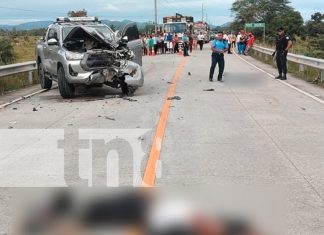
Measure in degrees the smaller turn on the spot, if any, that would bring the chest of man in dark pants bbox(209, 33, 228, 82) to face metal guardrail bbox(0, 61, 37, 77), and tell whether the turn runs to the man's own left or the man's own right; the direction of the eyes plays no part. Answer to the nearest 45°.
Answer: approximately 90° to the man's own right

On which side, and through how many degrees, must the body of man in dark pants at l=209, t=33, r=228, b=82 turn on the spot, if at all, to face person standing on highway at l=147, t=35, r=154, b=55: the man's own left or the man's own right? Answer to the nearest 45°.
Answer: approximately 180°

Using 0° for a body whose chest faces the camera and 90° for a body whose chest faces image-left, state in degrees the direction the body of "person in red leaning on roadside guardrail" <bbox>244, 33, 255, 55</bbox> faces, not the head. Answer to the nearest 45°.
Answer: approximately 45°

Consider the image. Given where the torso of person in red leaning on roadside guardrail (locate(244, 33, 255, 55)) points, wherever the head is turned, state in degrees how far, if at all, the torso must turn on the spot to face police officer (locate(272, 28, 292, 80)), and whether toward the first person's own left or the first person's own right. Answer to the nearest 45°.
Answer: approximately 45° to the first person's own left

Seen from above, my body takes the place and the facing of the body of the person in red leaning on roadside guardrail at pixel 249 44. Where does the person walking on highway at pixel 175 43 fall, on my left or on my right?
on my right

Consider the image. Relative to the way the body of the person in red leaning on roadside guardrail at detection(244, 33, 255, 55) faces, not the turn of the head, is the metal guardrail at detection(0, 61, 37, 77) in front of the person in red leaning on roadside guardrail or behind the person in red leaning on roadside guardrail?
in front

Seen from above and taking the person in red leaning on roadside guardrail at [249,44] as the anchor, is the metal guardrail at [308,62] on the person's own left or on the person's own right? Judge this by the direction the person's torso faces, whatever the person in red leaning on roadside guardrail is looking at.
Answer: on the person's own left

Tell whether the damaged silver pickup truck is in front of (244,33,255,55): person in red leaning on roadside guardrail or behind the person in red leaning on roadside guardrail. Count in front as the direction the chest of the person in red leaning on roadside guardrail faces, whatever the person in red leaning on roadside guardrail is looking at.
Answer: in front

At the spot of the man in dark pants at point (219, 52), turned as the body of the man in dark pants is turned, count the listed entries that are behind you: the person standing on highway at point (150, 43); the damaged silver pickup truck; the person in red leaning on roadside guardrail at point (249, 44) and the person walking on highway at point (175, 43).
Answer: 3

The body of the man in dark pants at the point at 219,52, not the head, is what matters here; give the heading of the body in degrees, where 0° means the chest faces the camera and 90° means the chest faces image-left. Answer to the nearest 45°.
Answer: approximately 0°

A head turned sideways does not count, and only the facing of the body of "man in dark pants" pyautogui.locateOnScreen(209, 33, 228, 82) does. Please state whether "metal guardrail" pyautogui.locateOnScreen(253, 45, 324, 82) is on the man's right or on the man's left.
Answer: on the man's left

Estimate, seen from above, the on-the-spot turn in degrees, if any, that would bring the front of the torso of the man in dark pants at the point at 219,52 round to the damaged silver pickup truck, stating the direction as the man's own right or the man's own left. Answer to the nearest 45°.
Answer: approximately 45° to the man's own right

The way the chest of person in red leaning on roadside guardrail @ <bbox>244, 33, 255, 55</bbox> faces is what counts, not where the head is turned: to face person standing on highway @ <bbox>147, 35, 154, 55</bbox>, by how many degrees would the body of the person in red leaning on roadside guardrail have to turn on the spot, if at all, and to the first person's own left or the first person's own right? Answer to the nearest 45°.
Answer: approximately 45° to the first person's own right
